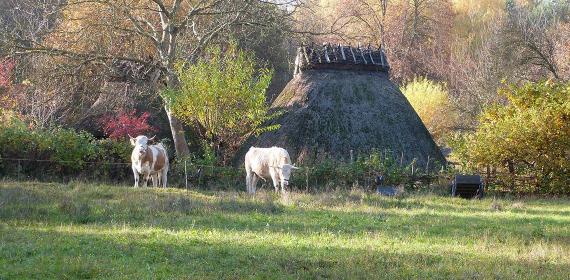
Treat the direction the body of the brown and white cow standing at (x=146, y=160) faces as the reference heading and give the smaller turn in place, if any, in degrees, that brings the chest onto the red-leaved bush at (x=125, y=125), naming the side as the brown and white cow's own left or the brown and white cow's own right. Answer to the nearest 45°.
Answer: approximately 135° to the brown and white cow's own right

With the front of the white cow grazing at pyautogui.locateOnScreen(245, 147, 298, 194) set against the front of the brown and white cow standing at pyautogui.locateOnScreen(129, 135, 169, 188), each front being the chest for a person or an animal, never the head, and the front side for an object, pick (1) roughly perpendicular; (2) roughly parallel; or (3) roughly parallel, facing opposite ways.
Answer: roughly perpendicular

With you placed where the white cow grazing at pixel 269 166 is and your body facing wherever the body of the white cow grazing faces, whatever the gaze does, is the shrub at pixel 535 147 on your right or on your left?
on your left

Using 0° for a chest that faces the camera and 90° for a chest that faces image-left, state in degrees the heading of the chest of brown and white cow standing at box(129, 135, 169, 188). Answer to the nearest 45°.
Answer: approximately 45°

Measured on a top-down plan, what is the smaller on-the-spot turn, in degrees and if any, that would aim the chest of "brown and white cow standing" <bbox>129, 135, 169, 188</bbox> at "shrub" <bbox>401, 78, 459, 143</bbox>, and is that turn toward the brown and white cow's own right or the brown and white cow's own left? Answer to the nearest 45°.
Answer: approximately 180°

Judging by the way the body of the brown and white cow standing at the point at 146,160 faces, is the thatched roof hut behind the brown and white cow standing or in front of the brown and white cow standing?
behind

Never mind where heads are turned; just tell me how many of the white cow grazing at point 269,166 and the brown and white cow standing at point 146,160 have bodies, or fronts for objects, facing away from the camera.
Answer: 0

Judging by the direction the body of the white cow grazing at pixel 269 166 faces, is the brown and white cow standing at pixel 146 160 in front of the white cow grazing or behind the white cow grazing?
behind

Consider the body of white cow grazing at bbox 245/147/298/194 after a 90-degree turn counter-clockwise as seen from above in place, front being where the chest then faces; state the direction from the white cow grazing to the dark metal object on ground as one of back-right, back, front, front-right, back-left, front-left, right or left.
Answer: front-right

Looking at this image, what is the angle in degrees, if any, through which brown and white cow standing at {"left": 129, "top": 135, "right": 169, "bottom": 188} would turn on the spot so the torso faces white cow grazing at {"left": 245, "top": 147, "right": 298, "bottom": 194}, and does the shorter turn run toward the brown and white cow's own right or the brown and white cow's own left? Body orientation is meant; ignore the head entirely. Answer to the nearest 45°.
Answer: approximately 135° to the brown and white cow's own left

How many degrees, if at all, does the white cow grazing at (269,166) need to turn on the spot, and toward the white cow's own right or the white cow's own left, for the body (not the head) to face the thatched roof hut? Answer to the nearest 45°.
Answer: approximately 90° to the white cow's own left
